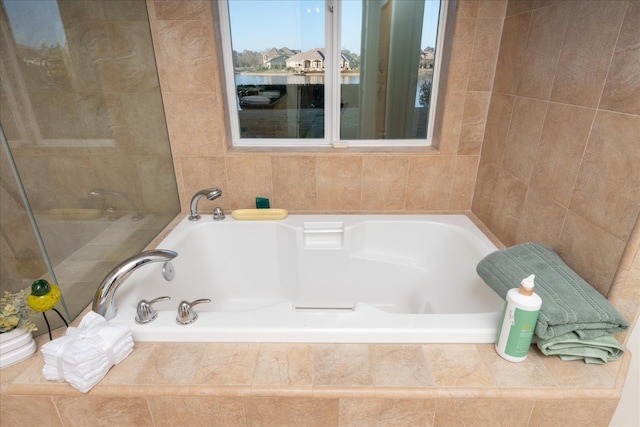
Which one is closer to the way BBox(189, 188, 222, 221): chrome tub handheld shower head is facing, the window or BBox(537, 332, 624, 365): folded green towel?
the window

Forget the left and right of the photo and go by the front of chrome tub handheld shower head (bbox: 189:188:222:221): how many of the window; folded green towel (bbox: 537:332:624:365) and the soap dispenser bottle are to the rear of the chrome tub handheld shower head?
0

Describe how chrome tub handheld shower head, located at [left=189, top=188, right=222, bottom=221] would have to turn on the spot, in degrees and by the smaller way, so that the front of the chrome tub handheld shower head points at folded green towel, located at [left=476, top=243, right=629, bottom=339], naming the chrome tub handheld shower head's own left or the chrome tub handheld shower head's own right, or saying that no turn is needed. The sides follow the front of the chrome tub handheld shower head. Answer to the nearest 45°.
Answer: approximately 45° to the chrome tub handheld shower head's own right

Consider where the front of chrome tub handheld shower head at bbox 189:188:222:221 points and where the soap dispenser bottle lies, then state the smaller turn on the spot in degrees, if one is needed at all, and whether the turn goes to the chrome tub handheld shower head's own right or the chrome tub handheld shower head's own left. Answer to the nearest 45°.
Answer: approximately 45° to the chrome tub handheld shower head's own right

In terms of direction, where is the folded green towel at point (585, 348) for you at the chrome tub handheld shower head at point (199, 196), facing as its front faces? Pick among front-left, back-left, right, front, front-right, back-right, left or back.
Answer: front-right

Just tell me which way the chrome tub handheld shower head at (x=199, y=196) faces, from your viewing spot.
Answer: facing to the right of the viewer
